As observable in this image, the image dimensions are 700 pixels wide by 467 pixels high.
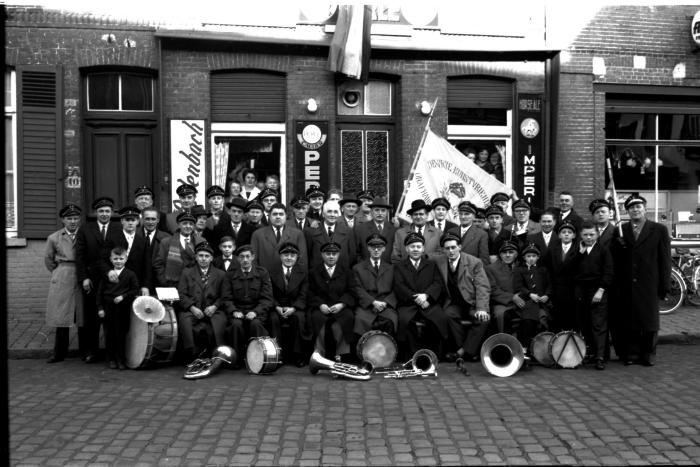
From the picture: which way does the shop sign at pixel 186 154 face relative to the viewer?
toward the camera

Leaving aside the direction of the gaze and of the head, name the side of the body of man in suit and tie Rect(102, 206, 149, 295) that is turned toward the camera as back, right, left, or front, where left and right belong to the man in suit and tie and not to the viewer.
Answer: front

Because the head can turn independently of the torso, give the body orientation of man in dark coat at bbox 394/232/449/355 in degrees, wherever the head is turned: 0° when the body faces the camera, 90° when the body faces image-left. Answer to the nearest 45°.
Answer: approximately 0°

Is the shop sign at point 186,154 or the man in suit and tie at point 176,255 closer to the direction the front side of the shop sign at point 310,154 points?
the man in suit and tie

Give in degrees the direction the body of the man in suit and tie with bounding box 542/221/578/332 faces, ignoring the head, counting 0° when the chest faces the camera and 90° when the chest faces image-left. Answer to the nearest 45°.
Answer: approximately 0°

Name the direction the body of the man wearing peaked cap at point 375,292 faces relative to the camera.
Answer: toward the camera

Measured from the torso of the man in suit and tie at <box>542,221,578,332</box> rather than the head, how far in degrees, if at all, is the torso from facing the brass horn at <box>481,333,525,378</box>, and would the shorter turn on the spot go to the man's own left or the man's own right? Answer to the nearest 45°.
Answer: approximately 45° to the man's own right

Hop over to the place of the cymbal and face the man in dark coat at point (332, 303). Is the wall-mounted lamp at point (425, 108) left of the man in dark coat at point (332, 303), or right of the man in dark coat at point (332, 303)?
left

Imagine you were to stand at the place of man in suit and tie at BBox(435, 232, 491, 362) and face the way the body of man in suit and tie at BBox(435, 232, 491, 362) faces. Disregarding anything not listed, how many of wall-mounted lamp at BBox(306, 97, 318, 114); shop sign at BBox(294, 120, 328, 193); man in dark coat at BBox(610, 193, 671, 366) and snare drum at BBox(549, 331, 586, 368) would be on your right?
2

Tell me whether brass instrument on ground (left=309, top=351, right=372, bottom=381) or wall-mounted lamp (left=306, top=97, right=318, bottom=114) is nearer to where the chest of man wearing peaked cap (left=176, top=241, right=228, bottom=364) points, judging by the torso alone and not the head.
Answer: the brass instrument on ground

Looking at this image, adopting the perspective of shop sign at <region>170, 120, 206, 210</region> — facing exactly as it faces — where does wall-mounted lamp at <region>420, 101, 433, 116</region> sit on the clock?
The wall-mounted lamp is roughly at 9 o'clock from the shop sign.

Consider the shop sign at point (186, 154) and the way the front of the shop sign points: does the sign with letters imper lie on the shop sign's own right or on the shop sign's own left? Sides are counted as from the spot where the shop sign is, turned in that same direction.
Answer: on the shop sign's own left

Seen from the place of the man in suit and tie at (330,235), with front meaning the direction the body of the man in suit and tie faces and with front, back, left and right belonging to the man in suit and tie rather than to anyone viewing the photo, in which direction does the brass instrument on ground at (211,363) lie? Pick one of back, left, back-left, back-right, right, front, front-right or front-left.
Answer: front-right
